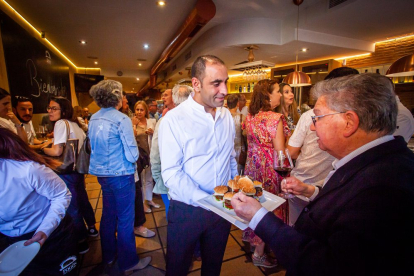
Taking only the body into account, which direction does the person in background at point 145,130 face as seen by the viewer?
toward the camera

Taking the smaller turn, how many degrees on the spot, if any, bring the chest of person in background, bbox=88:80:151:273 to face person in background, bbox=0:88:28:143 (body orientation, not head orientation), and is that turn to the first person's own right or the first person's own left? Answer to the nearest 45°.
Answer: approximately 90° to the first person's own left

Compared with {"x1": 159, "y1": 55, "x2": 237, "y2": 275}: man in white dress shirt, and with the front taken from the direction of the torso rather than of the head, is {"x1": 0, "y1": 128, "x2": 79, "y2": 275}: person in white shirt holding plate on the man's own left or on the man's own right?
on the man's own right

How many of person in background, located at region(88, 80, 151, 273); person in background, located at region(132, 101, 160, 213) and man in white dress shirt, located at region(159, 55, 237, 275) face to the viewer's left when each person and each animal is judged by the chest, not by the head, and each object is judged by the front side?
0

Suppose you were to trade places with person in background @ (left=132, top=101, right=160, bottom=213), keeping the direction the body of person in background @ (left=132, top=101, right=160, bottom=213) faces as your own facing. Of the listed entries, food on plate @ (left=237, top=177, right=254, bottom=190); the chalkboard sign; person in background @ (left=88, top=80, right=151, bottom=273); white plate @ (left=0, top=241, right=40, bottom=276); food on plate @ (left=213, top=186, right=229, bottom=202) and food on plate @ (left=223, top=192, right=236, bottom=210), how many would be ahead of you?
5

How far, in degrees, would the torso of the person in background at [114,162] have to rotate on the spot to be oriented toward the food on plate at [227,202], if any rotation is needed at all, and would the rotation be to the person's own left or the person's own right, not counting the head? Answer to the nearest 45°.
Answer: approximately 90° to the person's own right

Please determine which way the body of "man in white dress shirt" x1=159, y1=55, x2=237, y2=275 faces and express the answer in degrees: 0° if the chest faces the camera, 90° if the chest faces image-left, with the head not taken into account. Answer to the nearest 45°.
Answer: approximately 315°

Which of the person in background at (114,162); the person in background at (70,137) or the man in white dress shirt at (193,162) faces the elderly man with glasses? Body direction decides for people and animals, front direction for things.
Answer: the man in white dress shirt

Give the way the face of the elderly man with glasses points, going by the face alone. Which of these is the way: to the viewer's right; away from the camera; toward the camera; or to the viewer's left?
to the viewer's left

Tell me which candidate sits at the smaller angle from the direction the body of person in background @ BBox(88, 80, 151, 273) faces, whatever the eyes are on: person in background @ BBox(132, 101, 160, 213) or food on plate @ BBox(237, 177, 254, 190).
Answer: the person in background
